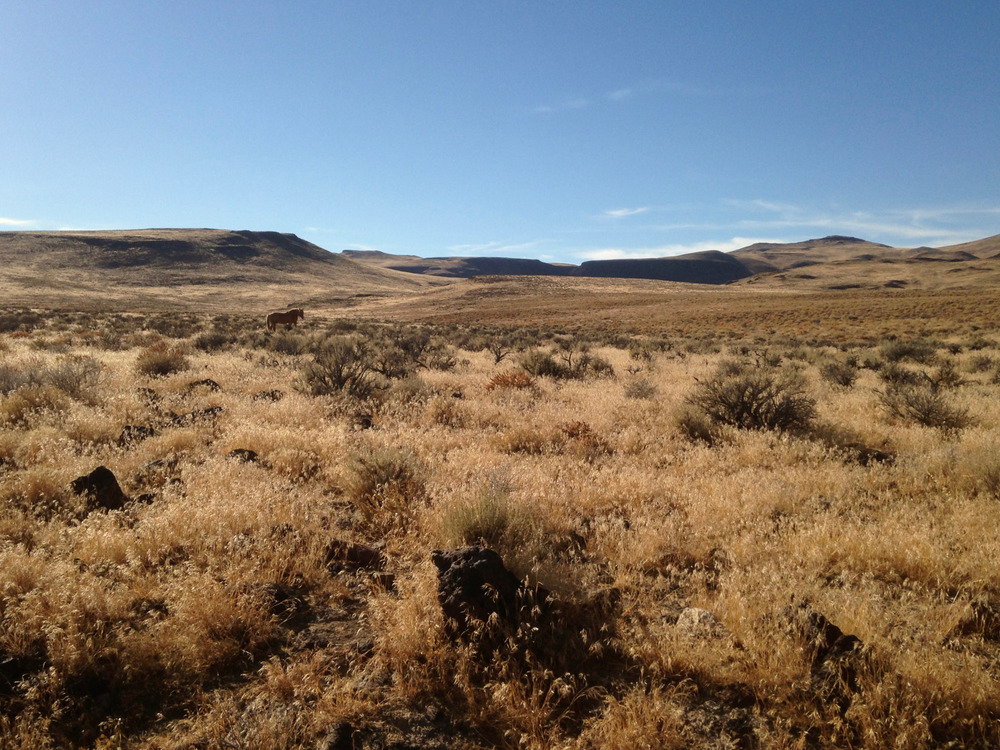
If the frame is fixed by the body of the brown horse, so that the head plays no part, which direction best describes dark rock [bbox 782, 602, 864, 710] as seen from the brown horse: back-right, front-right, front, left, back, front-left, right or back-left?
right

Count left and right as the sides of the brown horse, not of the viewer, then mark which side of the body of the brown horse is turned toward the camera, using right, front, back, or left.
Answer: right

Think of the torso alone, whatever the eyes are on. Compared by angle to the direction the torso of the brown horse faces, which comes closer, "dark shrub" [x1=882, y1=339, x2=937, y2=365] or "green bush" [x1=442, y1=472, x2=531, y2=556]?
the dark shrub

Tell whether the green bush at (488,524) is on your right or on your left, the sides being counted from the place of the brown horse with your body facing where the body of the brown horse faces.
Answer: on your right

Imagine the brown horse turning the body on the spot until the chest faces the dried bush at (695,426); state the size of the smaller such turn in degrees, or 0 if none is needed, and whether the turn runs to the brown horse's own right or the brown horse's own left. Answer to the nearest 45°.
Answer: approximately 90° to the brown horse's own right

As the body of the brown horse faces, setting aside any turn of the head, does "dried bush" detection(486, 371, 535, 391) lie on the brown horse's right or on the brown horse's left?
on the brown horse's right

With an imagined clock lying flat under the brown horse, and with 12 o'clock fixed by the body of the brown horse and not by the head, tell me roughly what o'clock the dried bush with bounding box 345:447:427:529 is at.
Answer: The dried bush is roughly at 3 o'clock from the brown horse.

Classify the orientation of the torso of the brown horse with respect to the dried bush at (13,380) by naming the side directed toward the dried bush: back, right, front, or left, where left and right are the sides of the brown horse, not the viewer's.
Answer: right

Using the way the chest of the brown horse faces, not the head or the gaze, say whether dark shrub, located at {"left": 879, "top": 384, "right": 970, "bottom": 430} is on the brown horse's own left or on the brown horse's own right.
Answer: on the brown horse's own right

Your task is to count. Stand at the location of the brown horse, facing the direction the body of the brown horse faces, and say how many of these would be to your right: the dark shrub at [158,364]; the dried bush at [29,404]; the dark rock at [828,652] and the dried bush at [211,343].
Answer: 4

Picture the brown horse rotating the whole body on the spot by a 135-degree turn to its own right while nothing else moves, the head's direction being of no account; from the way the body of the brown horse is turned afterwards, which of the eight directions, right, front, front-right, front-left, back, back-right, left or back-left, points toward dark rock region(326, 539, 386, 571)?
front-left

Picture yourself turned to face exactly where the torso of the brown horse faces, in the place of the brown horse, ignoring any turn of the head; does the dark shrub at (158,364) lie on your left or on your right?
on your right

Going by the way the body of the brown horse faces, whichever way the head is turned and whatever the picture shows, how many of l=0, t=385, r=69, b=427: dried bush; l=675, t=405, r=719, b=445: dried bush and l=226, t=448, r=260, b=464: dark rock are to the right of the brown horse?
3

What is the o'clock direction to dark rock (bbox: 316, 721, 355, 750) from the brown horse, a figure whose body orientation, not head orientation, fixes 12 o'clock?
The dark rock is roughly at 3 o'clock from the brown horse.

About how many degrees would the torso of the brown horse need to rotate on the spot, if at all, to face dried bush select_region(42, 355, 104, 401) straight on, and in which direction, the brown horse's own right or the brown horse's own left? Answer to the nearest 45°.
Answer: approximately 90° to the brown horse's own right

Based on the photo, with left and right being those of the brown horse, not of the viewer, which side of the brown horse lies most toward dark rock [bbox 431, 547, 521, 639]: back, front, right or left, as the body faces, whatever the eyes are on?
right
